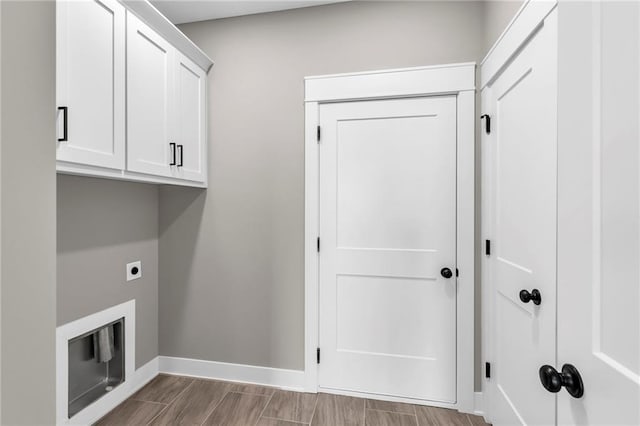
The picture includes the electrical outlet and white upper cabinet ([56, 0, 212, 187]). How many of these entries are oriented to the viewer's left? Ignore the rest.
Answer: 0

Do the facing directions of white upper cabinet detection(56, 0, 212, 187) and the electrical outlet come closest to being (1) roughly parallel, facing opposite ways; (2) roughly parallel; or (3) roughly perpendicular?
roughly parallel

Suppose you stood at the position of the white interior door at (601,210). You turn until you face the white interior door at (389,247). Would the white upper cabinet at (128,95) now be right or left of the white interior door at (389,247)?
left

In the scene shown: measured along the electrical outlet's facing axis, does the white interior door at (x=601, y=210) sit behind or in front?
in front

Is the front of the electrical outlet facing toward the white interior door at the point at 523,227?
yes

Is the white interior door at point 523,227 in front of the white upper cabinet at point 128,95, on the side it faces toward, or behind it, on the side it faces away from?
in front

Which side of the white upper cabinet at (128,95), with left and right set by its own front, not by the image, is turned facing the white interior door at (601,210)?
front

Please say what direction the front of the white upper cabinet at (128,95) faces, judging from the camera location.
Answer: facing the viewer and to the right of the viewer

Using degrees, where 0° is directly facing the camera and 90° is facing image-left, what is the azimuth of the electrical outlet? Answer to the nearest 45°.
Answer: approximately 315°

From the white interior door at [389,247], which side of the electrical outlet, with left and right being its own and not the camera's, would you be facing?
front

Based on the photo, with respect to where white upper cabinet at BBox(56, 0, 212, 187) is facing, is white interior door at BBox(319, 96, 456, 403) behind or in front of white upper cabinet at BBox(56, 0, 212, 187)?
in front

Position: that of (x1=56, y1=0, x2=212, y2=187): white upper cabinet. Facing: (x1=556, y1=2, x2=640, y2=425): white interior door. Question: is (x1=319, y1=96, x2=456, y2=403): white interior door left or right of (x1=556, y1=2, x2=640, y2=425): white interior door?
left
